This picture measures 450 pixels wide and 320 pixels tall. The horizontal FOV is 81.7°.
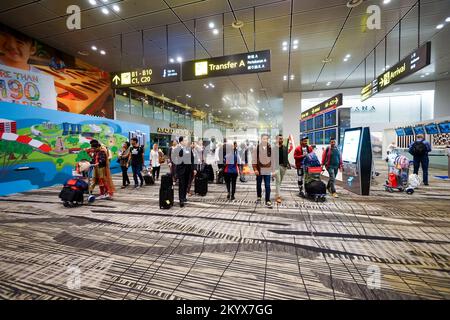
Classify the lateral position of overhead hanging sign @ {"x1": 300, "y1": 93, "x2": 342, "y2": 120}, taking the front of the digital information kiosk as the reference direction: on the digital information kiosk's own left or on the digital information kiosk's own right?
on the digital information kiosk's own right

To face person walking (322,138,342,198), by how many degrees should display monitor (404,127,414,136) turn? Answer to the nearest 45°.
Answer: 0° — it already faces them

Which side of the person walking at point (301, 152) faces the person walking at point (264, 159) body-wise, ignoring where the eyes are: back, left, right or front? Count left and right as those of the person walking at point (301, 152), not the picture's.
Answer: right

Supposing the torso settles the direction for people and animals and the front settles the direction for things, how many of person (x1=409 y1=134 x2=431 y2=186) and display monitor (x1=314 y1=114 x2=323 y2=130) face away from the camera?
1

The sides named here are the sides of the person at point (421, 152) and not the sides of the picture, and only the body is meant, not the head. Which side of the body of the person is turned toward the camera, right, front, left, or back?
back

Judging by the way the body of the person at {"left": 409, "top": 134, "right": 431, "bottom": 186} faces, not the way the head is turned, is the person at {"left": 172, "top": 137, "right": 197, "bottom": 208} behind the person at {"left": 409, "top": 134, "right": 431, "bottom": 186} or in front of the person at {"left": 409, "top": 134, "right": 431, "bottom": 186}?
behind

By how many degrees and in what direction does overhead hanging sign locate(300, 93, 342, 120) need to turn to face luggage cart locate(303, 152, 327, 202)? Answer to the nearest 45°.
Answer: approximately 45° to its left
